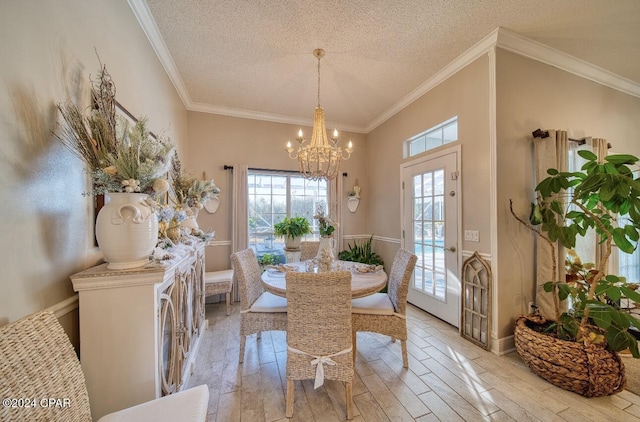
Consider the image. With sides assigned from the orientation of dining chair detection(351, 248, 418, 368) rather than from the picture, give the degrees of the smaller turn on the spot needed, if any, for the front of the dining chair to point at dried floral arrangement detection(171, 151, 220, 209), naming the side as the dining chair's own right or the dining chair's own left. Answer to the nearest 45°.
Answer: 0° — it already faces it

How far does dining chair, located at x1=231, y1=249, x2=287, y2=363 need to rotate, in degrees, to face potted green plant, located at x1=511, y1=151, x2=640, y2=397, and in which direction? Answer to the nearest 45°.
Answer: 0° — it already faces it

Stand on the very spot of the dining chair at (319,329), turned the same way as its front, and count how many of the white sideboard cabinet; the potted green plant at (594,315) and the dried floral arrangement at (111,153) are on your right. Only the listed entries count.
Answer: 1

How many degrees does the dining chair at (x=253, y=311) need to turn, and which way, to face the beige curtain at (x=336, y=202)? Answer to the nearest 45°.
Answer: approximately 45° to its left

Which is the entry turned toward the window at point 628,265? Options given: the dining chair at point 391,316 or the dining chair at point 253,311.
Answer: the dining chair at point 253,311

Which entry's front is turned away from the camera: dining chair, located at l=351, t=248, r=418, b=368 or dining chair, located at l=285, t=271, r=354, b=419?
dining chair, located at l=285, t=271, r=354, b=419

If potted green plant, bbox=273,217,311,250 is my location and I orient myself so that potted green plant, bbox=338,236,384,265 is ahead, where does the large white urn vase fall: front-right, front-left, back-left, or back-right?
back-right

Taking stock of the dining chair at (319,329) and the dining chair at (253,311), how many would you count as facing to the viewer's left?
0

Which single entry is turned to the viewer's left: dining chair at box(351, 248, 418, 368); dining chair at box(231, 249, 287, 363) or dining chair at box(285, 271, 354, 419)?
dining chair at box(351, 248, 418, 368)

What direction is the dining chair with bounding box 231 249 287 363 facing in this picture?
to the viewer's right

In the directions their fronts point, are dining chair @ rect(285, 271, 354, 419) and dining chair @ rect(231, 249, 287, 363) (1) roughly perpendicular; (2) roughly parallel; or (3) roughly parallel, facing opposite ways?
roughly perpendicular

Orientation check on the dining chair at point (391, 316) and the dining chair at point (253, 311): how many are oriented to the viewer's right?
1

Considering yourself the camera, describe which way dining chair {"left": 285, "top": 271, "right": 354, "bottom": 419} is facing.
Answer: facing away from the viewer

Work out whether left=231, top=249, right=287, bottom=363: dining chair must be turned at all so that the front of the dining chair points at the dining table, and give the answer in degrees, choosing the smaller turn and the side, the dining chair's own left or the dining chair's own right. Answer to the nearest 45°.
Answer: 0° — it already faces it

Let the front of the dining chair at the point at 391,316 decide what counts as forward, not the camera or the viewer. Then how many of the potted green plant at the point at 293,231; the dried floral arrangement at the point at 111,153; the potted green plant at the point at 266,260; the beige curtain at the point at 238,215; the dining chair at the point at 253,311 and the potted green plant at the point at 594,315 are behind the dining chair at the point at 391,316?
1

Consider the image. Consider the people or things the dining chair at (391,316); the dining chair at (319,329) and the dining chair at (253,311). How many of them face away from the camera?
1

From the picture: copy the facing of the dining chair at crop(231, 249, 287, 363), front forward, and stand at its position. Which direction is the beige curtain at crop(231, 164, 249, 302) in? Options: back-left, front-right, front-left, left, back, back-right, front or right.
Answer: left

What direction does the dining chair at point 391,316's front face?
to the viewer's left
